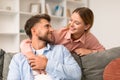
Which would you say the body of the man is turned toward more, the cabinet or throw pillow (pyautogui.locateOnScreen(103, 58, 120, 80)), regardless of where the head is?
the throw pillow

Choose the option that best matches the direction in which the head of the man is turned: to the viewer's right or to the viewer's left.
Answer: to the viewer's right

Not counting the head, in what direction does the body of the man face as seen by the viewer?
toward the camera

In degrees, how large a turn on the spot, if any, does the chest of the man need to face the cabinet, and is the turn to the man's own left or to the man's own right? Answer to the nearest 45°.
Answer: approximately 180°

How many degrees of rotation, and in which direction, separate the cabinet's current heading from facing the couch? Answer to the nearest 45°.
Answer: approximately 45° to its left

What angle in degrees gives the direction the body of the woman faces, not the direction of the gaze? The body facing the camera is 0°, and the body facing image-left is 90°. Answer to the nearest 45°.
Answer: approximately 45°

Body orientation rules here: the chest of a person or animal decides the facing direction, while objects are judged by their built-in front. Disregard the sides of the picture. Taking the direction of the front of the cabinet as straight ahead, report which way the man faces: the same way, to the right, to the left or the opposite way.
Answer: the same way

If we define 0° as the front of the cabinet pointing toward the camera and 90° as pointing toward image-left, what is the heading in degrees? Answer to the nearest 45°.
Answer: approximately 0°

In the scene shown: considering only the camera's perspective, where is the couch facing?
facing the viewer

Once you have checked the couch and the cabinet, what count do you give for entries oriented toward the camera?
2
